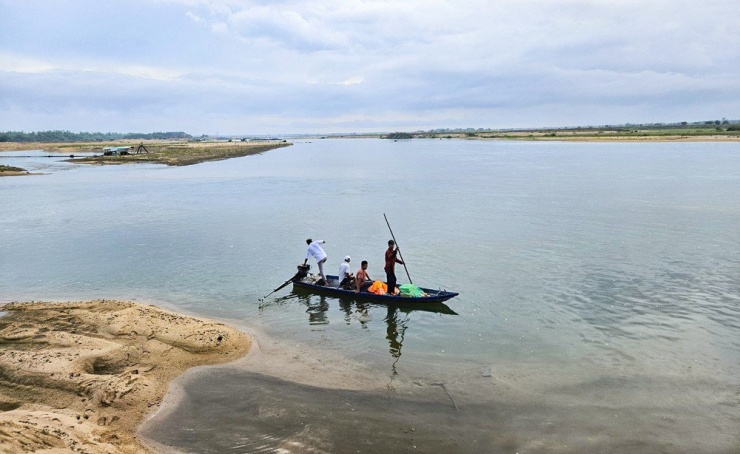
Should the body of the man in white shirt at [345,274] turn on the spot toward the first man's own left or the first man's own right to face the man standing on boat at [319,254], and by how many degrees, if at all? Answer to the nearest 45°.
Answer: approximately 135° to the first man's own left

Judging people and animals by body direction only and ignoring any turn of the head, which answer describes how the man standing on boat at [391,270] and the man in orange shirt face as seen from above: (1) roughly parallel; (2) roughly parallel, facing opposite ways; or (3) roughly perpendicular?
roughly parallel

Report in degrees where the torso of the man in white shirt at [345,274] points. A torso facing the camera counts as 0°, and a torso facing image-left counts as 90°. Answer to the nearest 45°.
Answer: approximately 270°

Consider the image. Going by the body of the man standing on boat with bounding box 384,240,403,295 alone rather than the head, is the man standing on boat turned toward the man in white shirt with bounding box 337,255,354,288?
no

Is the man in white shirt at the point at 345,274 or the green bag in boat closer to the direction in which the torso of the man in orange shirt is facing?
the green bag in boat

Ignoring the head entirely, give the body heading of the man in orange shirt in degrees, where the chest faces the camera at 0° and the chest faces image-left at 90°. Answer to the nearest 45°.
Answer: approximately 270°

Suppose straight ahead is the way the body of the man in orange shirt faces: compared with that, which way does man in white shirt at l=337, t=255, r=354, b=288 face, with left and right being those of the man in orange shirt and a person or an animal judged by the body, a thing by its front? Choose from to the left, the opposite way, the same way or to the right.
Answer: the same way

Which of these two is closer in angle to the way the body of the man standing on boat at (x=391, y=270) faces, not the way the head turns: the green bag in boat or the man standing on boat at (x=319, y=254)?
the green bag in boat

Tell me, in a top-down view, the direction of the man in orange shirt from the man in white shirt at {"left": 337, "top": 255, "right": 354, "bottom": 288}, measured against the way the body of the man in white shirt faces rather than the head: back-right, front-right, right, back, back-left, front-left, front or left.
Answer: front-right

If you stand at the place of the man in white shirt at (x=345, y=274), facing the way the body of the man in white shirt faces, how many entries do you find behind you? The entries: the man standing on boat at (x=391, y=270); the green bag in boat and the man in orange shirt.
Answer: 0

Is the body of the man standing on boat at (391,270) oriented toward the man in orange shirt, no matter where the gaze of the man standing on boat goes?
no
